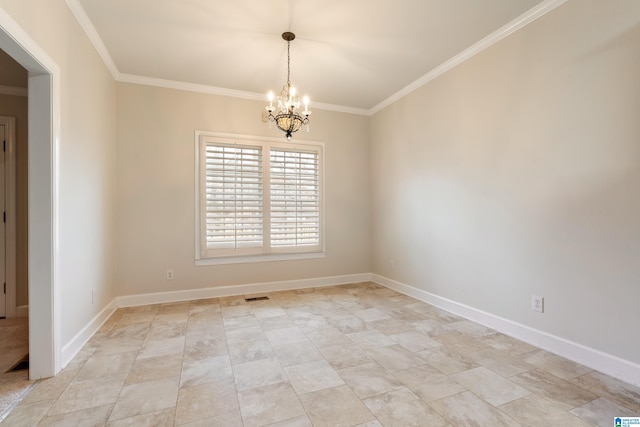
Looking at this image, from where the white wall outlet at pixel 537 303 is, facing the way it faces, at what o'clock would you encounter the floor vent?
The floor vent is roughly at 12 o'clock from the white wall outlet.

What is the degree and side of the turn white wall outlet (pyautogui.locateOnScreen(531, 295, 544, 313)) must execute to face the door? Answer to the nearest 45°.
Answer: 0° — it already faces it

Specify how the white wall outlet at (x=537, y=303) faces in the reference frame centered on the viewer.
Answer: facing the viewer and to the left of the viewer
